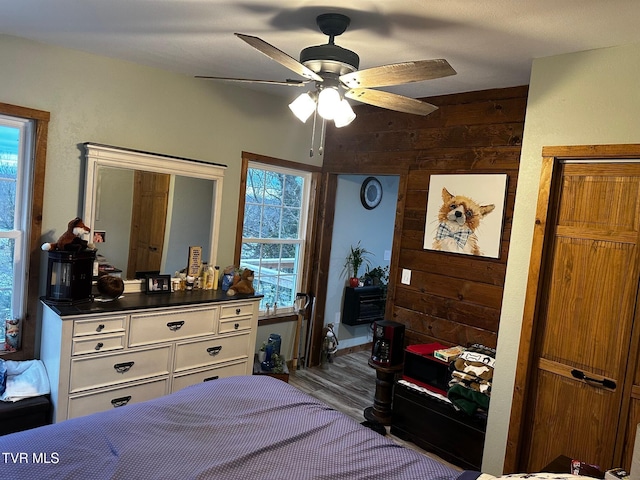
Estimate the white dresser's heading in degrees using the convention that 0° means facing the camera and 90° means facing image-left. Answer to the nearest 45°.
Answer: approximately 315°

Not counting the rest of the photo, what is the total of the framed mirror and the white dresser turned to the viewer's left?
0

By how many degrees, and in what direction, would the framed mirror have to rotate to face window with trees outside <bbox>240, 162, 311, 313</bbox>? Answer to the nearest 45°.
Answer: approximately 90° to its left

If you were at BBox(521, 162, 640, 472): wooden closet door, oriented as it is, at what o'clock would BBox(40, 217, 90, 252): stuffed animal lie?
The stuffed animal is roughly at 1 o'clock from the wooden closet door.

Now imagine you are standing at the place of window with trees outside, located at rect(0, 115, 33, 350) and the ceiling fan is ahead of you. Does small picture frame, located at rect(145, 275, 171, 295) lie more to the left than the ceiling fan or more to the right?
left

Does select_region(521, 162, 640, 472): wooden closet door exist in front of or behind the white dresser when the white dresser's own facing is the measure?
in front

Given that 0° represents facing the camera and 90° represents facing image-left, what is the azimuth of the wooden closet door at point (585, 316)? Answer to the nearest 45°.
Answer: approximately 45°

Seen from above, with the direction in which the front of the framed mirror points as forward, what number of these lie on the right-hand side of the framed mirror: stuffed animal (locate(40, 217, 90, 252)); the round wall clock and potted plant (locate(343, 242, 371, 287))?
1

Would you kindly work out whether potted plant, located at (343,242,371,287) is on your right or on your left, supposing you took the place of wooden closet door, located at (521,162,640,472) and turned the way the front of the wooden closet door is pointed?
on your right

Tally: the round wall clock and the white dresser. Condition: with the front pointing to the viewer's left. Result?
0

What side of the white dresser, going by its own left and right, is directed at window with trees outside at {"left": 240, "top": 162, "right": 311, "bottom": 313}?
left

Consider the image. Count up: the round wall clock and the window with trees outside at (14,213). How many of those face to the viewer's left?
0

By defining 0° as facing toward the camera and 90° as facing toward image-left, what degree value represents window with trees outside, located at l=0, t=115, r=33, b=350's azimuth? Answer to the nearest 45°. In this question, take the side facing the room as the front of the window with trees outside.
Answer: approximately 315°

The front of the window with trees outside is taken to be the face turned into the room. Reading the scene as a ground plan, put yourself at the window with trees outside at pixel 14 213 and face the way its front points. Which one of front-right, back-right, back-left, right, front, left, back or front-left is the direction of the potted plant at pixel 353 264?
front-left
